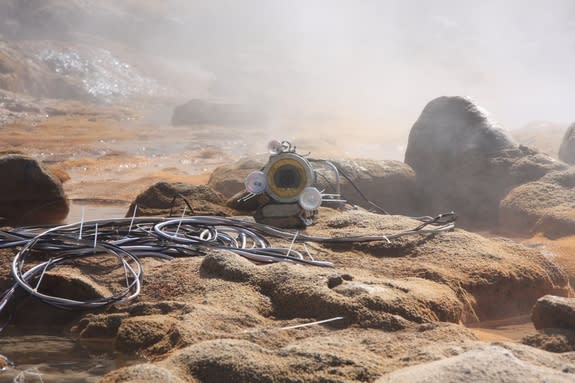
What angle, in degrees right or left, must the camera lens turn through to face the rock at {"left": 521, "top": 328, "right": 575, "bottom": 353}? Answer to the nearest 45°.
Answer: approximately 45° to its left

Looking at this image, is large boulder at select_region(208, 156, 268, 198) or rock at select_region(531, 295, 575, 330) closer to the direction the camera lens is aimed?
the rock

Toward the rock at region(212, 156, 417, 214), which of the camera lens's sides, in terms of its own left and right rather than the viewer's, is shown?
back

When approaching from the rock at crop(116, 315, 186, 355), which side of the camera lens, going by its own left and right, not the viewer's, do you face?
front

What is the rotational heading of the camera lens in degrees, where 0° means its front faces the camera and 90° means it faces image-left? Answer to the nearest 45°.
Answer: approximately 0°

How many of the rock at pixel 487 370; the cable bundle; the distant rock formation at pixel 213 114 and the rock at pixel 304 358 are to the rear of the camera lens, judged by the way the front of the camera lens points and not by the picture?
1

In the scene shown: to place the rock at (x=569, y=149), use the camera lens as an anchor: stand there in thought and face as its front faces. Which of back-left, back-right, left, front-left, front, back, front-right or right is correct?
back-left

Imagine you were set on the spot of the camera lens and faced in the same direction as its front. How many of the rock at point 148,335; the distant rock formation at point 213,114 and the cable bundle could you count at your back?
1

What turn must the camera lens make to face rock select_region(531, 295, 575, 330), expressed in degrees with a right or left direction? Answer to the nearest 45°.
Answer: approximately 45° to its left

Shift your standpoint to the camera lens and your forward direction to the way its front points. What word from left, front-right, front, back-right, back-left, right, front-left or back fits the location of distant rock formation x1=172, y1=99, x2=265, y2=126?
back

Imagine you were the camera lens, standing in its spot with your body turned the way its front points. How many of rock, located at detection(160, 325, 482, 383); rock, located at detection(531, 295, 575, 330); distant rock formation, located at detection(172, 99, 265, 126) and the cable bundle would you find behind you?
1

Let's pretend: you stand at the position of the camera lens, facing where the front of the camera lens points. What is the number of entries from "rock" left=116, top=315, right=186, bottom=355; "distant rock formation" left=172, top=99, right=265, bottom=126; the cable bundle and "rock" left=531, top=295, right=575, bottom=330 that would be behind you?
1
